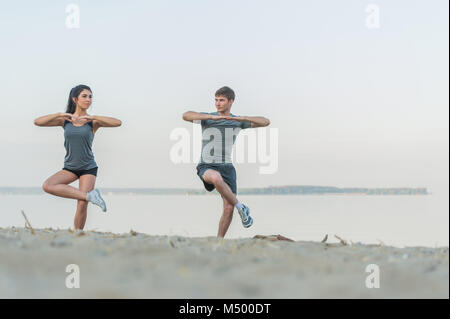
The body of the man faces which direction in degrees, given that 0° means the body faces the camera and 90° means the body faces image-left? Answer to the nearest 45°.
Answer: approximately 0°

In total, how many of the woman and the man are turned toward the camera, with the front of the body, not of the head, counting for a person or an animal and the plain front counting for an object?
2

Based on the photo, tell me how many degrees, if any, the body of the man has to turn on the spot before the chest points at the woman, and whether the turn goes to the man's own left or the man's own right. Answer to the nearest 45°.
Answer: approximately 90° to the man's own right

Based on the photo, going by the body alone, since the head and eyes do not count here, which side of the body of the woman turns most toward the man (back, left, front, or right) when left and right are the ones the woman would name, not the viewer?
left

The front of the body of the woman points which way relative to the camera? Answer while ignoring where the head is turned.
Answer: toward the camera
